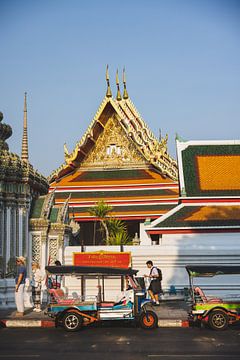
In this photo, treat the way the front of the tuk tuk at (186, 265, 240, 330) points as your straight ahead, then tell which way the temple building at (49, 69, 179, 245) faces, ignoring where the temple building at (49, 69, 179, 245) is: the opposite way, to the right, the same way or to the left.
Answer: to the right

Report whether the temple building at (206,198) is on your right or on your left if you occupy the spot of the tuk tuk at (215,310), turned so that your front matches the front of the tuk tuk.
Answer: on your left

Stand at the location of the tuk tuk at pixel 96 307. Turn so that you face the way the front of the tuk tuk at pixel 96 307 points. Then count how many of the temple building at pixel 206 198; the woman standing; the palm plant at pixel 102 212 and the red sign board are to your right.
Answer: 0

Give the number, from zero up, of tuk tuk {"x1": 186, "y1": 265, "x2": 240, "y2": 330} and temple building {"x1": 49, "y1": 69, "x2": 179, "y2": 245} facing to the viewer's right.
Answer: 1

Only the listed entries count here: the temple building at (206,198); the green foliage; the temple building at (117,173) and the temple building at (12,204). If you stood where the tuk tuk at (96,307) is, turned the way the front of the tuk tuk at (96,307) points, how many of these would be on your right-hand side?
0

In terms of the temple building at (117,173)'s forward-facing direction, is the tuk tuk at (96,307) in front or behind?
in front

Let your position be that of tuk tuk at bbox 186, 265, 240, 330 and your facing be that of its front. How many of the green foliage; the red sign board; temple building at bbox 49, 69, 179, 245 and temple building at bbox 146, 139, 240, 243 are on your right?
0

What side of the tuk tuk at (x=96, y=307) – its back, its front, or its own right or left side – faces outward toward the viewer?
right

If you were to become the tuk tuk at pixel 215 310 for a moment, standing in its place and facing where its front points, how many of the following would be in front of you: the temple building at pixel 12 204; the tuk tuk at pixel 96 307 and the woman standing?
0

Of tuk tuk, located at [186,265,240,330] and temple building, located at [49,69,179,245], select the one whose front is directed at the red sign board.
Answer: the temple building

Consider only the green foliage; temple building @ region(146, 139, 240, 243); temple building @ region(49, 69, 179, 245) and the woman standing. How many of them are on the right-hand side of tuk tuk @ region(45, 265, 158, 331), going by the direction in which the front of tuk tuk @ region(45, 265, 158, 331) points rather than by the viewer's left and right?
0

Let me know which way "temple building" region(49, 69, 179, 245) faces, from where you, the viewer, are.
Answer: facing the viewer

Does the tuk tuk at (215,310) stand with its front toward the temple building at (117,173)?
no

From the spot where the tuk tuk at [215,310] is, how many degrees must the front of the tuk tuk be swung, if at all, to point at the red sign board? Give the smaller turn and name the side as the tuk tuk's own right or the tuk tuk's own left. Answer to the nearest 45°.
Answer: approximately 135° to the tuk tuk's own left

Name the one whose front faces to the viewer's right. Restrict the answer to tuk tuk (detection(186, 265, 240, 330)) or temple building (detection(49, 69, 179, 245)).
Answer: the tuk tuk

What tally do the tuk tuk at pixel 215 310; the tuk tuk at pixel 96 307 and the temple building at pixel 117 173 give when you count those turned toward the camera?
1

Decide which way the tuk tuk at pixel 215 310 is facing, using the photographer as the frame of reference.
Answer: facing to the right of the viewer

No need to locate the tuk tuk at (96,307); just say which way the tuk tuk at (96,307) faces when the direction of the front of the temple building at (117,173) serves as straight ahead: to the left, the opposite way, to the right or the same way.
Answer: to the left

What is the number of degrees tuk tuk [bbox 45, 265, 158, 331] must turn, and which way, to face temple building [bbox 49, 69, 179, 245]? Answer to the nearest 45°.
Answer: approximately 90° to its left
